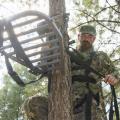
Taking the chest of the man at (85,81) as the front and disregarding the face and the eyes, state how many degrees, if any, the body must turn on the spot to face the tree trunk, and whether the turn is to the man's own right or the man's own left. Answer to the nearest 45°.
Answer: approximately 45° to the man's own right

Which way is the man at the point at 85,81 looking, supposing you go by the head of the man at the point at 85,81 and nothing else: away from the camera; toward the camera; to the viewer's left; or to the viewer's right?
toward the camera

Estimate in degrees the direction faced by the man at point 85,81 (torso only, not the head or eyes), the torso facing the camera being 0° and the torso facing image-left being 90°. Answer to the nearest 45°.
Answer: approximately 0°
